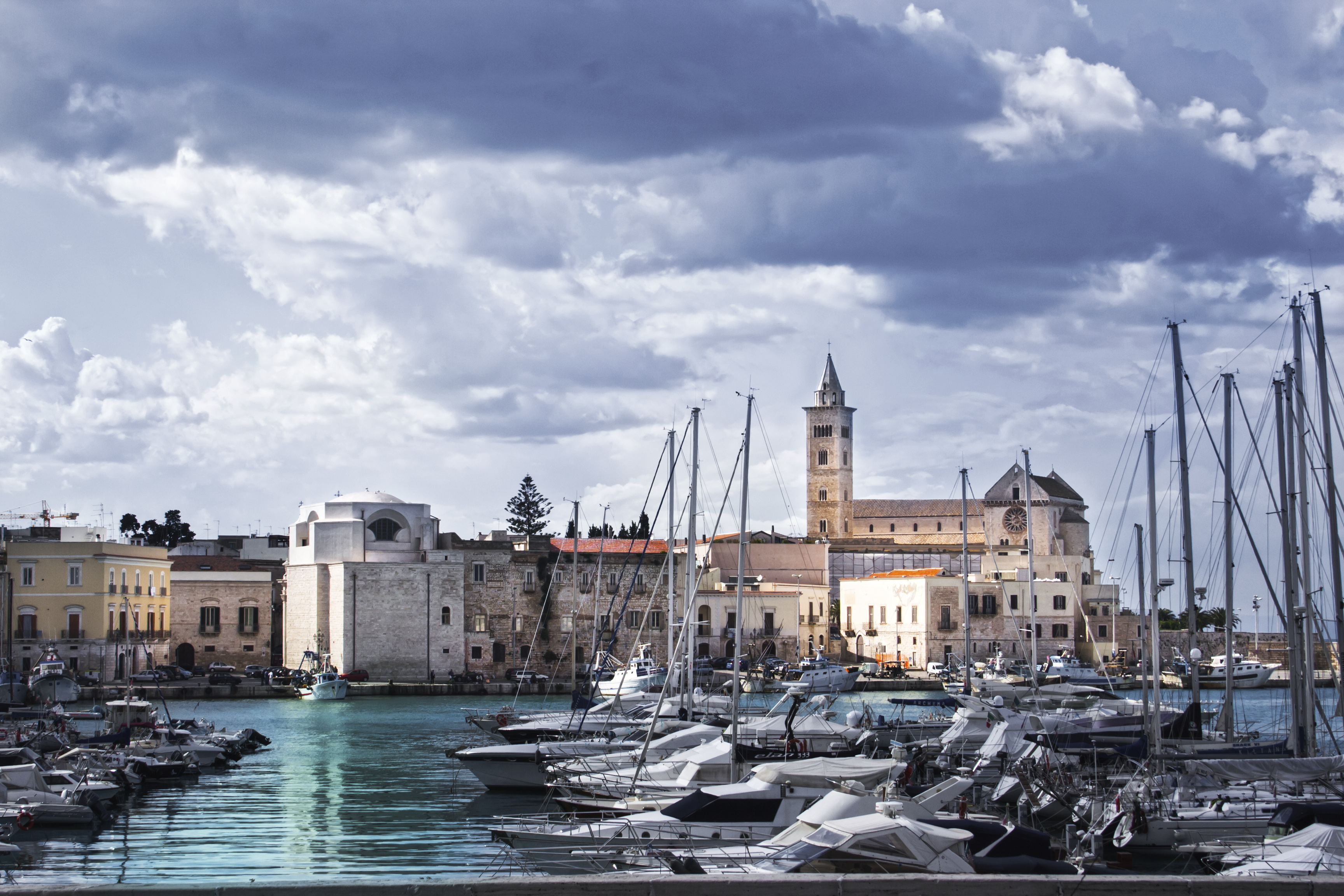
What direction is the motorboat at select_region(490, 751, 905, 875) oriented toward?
to the viewer's left
